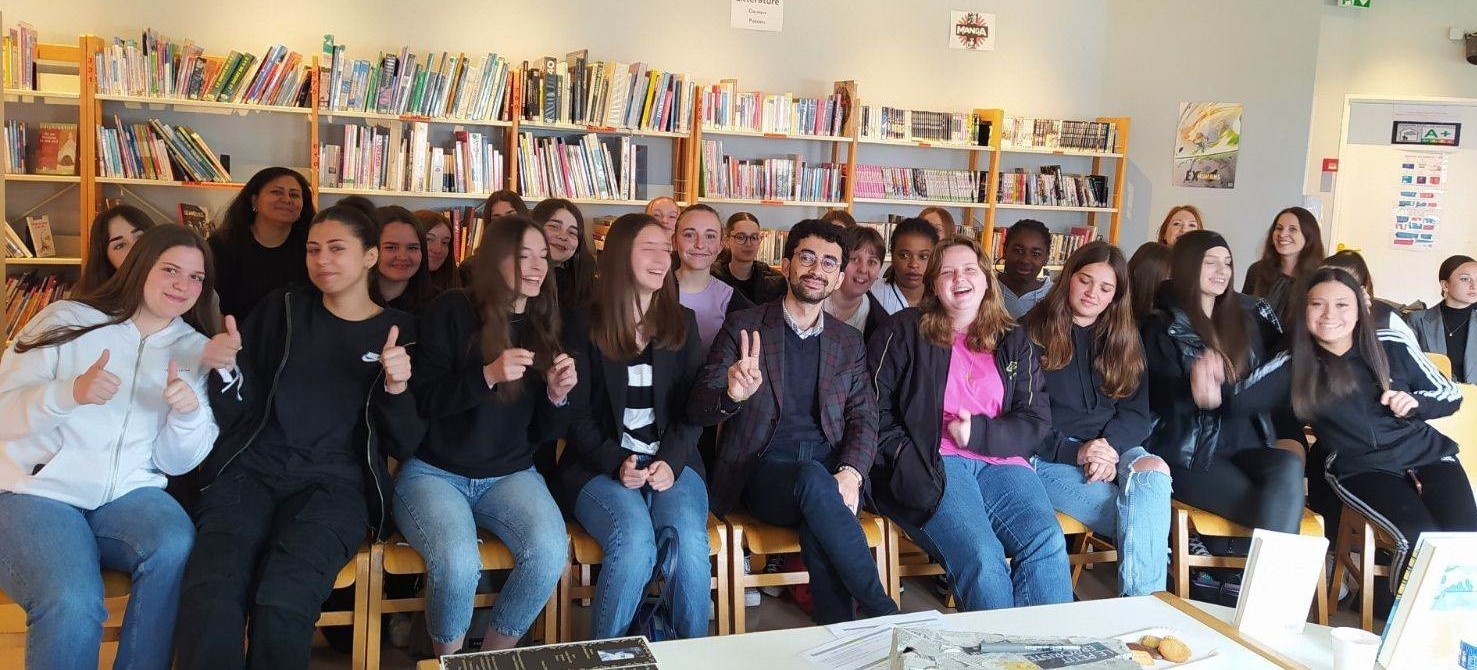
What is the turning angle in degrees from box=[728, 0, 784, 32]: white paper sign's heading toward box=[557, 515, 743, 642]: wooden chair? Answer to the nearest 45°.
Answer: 0° — it already faces it

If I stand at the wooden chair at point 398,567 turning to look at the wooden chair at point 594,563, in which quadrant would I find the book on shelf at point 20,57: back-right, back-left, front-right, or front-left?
back-left

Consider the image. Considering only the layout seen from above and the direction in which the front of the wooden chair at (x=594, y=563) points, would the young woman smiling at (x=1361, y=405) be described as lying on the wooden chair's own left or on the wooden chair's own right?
on the wooden chair's own left

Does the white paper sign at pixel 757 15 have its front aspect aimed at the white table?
yes

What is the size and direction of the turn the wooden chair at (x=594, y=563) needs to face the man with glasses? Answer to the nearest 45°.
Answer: approximately 90° to its left

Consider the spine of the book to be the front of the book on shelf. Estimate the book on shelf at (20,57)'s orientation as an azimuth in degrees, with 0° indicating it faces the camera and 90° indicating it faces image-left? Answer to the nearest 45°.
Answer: approximately 0°

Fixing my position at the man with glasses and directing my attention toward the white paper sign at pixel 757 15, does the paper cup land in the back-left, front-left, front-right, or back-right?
back-right

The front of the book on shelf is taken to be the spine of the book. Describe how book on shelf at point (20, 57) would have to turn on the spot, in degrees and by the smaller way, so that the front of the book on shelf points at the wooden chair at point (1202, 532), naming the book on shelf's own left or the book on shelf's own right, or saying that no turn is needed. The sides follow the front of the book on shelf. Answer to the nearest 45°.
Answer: approximately 45° to the book on shelf's own left
